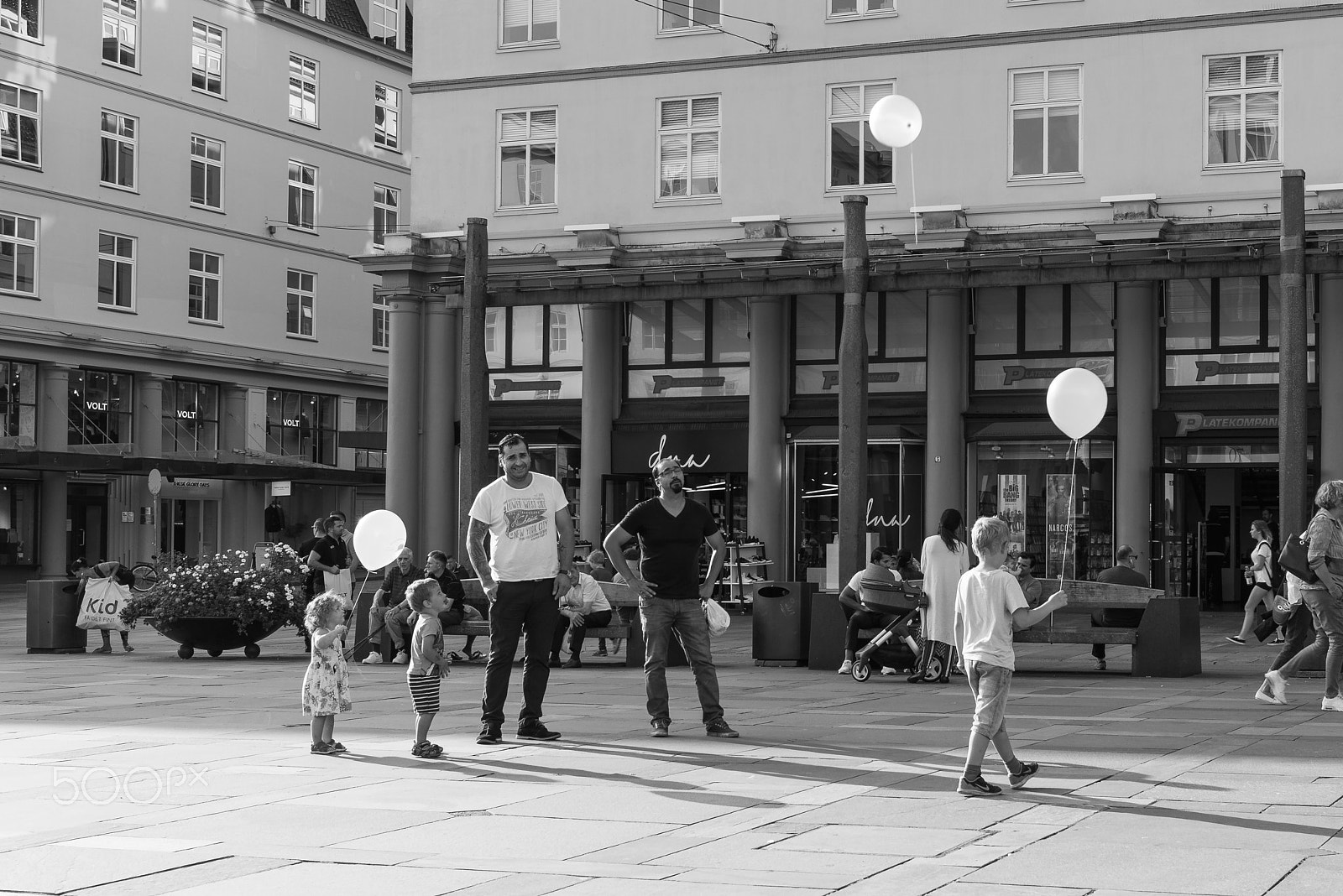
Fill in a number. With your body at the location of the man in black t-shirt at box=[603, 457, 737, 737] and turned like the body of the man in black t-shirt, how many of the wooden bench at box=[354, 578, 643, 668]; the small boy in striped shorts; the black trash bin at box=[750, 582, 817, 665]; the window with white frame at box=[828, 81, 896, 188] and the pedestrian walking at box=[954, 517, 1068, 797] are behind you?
3

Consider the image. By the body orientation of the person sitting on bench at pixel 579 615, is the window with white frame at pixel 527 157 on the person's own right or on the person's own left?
on the person's own right

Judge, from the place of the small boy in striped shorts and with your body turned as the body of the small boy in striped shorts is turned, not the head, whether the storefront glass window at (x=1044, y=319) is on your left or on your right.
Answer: on your left

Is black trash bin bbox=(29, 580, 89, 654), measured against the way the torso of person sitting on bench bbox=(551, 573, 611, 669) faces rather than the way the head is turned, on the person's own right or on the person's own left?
on the person's own right

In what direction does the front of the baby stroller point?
to the viewer's left

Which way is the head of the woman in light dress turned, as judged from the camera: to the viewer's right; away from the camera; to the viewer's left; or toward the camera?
away from the camera

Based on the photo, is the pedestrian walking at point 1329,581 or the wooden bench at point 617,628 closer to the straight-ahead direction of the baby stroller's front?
the wooden bench

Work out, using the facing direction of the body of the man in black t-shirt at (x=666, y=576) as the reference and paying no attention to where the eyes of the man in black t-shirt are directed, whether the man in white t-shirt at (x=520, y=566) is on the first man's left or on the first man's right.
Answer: on the first man's right

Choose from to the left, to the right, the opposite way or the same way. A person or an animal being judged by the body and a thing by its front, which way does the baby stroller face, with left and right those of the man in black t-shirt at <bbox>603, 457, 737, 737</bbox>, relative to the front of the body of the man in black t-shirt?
to the right

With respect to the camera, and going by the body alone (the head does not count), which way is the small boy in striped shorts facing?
to the viewer's right

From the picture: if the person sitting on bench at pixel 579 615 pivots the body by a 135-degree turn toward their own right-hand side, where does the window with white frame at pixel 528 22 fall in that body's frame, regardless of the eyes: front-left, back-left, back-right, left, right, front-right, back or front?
front

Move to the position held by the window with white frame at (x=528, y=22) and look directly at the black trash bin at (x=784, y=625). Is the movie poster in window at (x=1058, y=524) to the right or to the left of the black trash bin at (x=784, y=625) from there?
left

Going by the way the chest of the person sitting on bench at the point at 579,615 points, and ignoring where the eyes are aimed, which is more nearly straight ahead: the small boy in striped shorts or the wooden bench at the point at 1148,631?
the small boy in striped shorts
